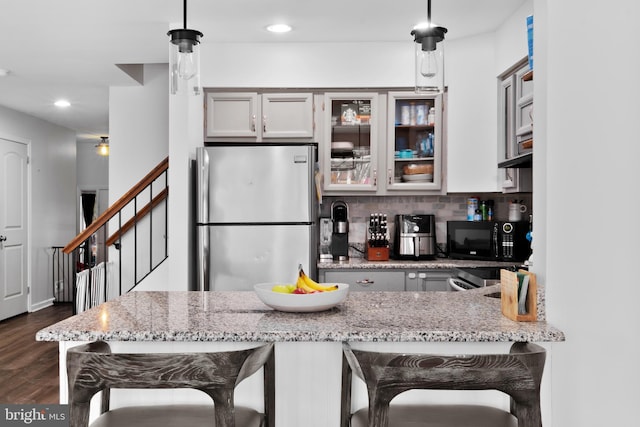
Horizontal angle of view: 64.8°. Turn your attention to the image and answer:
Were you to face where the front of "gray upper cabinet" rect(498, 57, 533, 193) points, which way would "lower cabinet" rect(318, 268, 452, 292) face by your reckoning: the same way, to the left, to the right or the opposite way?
to the left

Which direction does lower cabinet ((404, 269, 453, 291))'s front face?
toward the camera

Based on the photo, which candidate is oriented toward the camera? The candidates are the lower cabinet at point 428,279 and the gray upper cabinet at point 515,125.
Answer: the lower cabinet

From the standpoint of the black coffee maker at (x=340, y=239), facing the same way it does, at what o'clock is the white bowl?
The white bowl is roughly at 12 o'clock from the black coffee maker.

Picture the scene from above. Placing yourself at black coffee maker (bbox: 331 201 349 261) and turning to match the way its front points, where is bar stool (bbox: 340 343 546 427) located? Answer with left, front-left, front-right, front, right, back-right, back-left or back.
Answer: front

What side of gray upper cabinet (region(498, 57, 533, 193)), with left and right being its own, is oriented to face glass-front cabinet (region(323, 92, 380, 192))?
front

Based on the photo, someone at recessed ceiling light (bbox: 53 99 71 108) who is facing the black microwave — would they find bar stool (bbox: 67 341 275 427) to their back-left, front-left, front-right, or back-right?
front-right

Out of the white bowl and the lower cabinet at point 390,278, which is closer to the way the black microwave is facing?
the white bowl

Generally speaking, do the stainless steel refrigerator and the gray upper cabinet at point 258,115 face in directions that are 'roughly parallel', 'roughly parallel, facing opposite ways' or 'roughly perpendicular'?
roughly parallel

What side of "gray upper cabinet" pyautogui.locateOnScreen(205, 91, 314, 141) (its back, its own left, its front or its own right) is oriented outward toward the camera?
front

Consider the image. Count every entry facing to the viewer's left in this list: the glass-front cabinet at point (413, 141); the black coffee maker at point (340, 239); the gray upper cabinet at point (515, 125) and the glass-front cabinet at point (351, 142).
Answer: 1

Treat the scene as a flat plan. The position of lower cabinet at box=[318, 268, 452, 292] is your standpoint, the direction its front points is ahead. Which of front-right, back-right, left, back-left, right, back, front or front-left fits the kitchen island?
front

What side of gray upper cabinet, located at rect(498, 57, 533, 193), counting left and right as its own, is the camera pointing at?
left

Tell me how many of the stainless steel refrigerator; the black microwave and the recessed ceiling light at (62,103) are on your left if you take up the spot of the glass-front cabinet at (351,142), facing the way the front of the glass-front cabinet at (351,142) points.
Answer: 1
